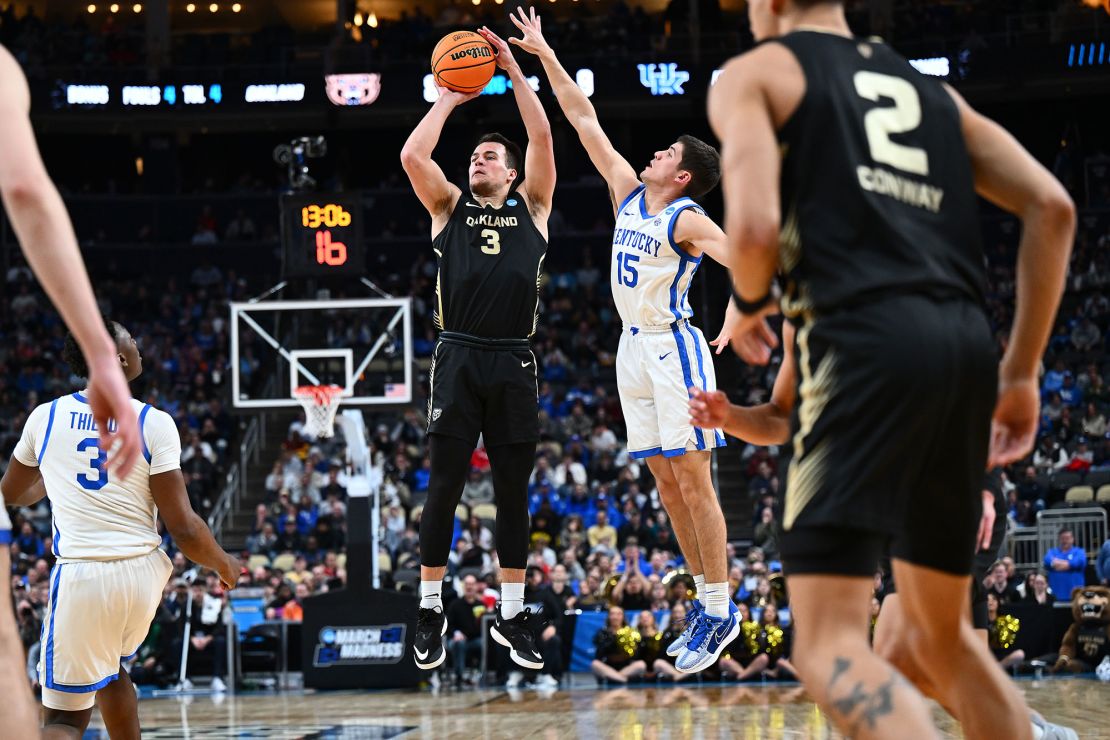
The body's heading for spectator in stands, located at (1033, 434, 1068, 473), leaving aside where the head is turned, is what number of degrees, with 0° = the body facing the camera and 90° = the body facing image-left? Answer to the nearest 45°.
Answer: approximately 0°

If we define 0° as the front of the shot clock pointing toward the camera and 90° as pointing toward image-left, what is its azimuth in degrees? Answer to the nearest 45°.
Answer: approximately 0°

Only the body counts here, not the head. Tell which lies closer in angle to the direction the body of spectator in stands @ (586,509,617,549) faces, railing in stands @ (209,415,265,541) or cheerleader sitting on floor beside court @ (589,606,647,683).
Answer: the cheerleader sitting on floor beside court

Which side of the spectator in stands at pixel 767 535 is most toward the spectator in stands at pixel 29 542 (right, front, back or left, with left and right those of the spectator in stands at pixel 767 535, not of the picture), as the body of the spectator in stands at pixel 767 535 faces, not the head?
right

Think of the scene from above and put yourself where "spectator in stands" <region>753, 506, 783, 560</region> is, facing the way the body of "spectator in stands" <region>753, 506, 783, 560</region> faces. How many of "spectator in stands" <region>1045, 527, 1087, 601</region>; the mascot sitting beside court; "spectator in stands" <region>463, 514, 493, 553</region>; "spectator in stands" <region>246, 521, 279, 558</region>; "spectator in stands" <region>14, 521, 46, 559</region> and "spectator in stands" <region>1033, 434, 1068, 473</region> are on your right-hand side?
3

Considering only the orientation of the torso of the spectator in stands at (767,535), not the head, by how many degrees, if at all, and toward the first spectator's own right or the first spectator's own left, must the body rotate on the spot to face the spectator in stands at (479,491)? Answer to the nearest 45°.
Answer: approximately 90° to the first spectator's own right

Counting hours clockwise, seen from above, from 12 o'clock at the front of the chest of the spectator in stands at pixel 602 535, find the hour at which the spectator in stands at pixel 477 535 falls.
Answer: the spectator in stands at pixel 477 535 is roughly at 3 o'clock from the spectator in stands at pixel 602 535.

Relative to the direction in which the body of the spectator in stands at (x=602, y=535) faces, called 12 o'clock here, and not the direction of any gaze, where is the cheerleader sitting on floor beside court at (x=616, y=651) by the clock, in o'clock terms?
the cheerleader sitting on floor beside court at (x=616, y=651) is roughly at 12 o'clock from the spectator in stands at (x=602, y=535).

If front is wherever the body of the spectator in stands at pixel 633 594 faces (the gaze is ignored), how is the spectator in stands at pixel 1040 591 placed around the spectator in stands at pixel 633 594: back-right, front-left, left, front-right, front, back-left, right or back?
left
